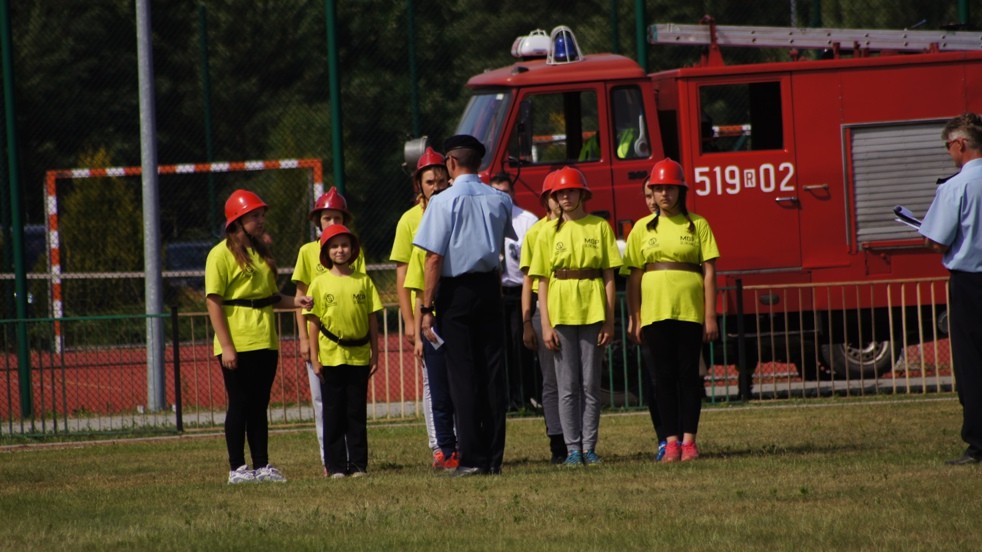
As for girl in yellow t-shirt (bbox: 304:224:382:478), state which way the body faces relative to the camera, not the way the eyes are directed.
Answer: toward the camera

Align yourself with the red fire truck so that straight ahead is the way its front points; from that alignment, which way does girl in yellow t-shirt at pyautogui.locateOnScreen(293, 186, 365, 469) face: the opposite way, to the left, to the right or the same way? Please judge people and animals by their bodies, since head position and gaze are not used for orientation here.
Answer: to the left

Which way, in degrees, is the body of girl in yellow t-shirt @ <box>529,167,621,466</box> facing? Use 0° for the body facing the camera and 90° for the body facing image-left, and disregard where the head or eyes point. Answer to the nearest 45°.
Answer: approximately 0°

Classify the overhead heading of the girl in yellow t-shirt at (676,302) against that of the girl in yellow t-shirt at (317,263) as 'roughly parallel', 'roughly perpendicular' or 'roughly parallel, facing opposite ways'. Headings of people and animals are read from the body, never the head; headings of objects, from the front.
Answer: roughly parallel

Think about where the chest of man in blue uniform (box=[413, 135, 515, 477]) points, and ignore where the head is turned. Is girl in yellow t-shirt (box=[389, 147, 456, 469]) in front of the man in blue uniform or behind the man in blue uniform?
in front

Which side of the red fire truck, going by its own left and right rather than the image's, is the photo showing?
left

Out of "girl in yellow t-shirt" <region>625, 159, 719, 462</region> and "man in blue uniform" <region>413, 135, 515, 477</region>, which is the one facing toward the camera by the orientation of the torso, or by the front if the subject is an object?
the girl in yellow t-shirt

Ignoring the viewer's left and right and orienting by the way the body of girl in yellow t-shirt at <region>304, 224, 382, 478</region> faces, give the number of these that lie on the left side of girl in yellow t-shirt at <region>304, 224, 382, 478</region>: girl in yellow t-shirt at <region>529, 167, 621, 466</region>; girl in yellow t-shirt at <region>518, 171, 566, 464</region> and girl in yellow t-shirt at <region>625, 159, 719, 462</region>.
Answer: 3

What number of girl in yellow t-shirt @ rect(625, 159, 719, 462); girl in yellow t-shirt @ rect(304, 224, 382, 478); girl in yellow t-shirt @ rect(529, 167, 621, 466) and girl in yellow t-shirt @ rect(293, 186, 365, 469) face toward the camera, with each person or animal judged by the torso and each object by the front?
4

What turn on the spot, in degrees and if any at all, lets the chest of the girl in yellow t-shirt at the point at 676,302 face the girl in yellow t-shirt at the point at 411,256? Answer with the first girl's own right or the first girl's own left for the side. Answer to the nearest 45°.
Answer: approximately 90° to the first girl's own right

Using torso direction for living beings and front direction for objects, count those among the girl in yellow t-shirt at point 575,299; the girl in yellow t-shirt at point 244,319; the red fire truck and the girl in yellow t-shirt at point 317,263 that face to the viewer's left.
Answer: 1

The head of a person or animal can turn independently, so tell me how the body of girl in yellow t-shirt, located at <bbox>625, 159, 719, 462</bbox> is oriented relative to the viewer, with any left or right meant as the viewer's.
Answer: facing the viewer

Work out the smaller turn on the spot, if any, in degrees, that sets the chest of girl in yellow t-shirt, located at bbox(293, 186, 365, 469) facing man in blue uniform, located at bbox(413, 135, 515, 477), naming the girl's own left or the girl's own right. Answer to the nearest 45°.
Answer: approximately 45° to the girl's own left

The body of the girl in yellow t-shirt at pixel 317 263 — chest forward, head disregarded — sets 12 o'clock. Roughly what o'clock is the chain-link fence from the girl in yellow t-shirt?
The chain-link fence is roughly at 6 o'clock from the girl in yellow t-shirt.
